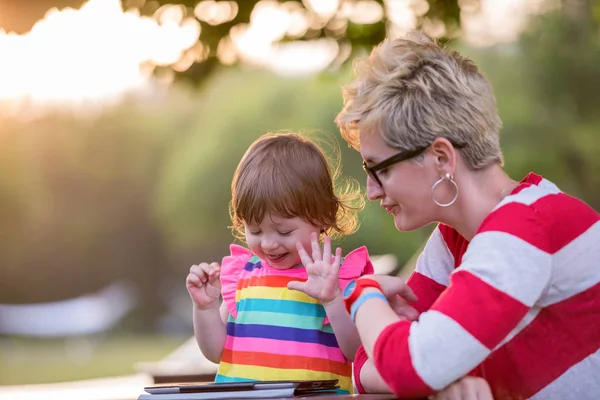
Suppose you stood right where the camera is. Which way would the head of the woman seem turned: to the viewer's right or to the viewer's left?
to the viewer's left

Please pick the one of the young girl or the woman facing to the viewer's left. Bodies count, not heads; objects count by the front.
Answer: the woman

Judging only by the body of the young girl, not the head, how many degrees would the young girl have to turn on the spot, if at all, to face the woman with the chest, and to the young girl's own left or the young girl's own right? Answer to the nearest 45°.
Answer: approximately 45° to the young girl's own left

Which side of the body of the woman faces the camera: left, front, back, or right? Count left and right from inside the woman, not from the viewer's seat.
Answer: left

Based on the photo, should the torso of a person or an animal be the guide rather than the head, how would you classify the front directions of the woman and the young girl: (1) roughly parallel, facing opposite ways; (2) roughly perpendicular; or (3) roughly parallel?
roughly perpendicular

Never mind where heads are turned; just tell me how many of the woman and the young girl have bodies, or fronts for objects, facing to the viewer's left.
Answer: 1

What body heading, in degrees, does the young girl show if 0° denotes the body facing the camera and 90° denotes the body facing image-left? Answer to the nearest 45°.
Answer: approximately 0°
